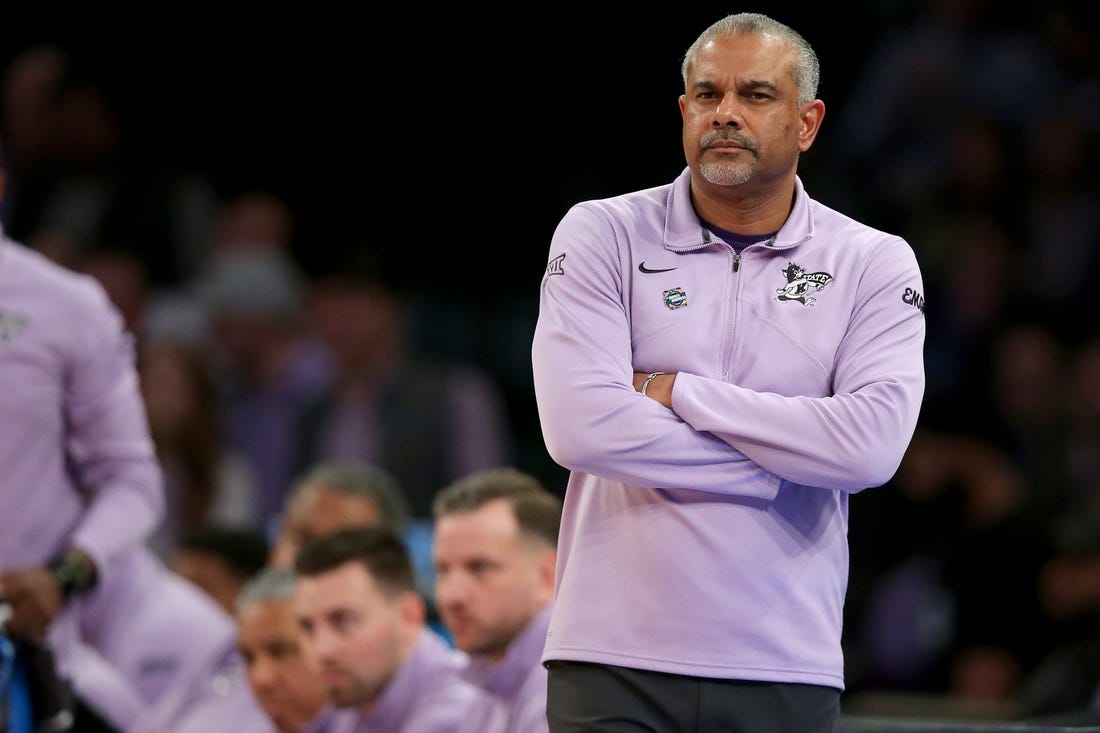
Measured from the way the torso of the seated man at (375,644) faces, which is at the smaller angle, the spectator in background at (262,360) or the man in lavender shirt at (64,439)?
the man in lavender shirt

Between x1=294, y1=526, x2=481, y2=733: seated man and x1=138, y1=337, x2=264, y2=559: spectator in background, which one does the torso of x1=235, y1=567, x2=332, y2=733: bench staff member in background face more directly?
the seated man

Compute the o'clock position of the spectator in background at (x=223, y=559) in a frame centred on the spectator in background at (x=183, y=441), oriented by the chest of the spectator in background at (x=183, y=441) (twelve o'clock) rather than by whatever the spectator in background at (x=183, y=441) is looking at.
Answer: the spectator in background at (x=223, y=559) is roughly at 10 o'clock from the spectator in background at (x=183, y=441).

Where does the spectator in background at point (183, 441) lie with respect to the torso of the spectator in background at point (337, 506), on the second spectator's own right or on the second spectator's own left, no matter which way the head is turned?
on the second spectator's own right

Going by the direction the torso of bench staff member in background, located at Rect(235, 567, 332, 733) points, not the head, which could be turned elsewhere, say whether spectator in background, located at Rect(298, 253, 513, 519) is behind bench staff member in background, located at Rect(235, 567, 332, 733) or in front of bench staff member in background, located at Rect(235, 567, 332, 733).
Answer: behind

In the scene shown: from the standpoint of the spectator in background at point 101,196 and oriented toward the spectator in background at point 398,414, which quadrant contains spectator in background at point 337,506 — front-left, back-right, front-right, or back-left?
front-right

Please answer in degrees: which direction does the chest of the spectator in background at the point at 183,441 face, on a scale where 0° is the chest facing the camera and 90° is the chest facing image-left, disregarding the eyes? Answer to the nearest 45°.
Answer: approximately 45°

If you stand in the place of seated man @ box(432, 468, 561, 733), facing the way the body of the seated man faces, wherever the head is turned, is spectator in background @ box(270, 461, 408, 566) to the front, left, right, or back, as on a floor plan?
right

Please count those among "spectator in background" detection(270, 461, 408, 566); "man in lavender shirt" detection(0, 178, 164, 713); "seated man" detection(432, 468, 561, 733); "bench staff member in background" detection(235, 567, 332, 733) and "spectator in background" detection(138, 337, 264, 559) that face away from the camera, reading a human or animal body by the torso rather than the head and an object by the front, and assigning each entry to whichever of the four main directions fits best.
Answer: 0

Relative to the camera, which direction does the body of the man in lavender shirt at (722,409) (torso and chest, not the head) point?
toward the camera

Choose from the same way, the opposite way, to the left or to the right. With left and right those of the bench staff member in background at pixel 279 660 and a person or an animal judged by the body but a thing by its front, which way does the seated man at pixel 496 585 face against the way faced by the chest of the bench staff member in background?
the same way

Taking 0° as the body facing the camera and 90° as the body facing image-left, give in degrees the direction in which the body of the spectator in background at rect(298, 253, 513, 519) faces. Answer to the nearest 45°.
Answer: approximately 45°

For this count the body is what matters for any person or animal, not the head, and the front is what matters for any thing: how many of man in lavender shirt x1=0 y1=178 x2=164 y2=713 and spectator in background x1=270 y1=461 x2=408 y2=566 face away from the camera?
0
